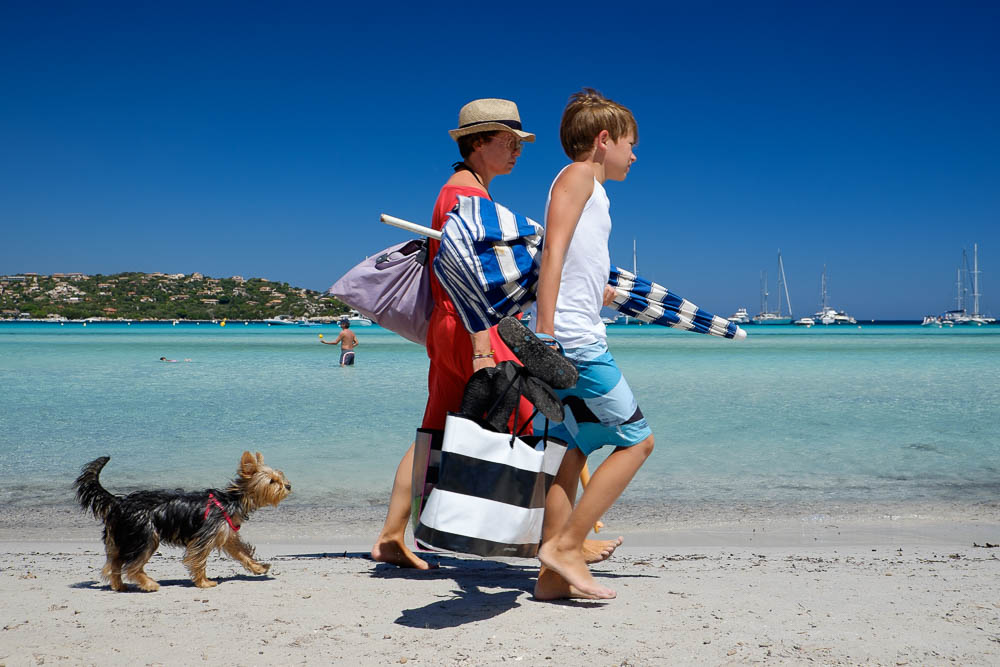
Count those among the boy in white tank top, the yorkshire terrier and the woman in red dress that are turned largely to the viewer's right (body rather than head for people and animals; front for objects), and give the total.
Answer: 3

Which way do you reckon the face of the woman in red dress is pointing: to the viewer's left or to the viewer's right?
to the viewer's right

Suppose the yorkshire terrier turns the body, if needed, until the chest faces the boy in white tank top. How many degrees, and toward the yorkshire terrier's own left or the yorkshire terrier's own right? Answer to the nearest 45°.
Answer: approximately 45° to the yorkshire terrier's own right

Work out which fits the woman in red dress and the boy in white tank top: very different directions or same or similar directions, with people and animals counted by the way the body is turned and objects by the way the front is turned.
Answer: same or similar directions

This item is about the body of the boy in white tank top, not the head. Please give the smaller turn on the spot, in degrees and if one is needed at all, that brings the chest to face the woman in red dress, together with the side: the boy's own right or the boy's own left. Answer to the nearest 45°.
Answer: approximately 135° to the boy's own left

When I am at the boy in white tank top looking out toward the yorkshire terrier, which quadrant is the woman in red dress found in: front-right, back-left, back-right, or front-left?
front-right

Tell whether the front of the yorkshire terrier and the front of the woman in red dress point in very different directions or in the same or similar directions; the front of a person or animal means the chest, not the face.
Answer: same or similar directions

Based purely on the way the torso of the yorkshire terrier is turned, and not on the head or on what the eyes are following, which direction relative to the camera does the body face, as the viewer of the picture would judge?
to the viewer's right

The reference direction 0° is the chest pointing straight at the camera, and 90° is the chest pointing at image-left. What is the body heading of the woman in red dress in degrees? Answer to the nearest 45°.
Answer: approximately 270°

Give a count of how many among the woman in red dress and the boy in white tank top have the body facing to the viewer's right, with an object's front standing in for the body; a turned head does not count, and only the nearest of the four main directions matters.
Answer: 2

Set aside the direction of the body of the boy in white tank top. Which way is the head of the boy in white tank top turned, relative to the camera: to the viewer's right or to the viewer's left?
to the viewer's right

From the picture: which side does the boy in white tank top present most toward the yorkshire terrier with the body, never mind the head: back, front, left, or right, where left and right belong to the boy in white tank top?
back

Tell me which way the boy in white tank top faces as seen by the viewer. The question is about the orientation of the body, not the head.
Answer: to the viewer's right
